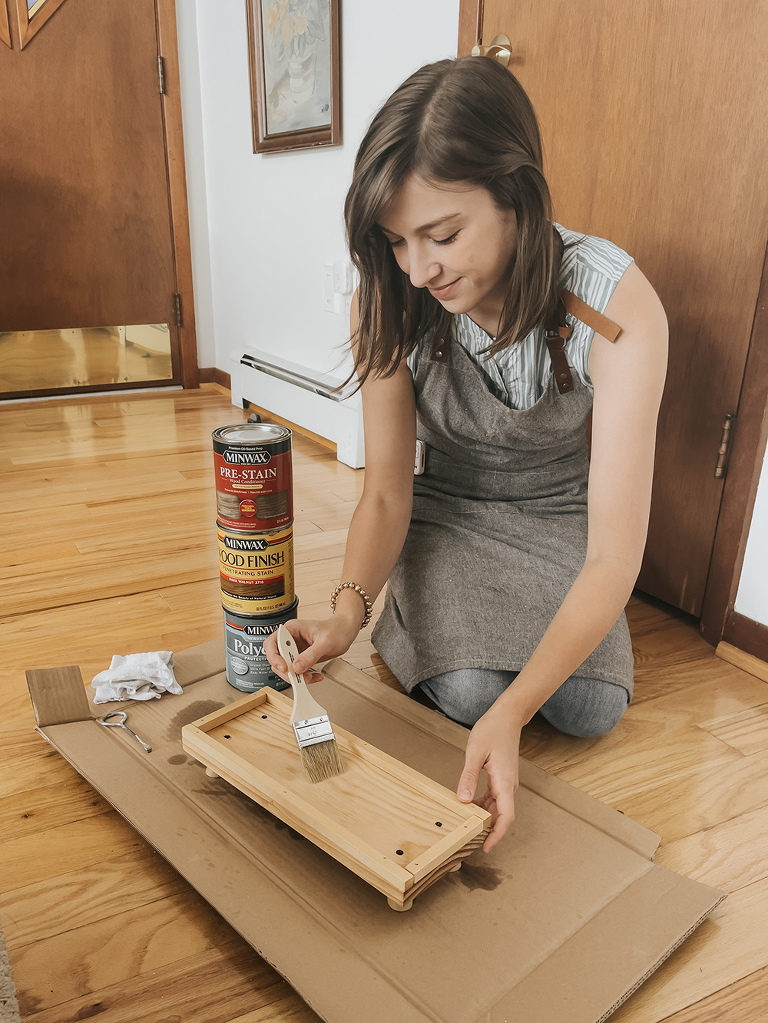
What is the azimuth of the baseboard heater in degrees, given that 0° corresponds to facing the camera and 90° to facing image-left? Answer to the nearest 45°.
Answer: approximately 45°

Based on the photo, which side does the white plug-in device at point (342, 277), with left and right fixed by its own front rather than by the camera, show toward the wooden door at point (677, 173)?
left

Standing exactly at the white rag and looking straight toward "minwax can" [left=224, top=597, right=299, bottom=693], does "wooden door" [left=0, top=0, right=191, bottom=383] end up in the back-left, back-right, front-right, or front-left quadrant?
back-left

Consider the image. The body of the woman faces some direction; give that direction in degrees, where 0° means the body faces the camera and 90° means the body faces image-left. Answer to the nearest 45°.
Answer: approximately 45°

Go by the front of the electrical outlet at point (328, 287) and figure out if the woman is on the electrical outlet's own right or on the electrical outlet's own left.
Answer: on the electrical outlet's own left

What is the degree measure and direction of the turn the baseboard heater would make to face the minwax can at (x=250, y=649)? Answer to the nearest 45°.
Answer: approximately 45° to its left

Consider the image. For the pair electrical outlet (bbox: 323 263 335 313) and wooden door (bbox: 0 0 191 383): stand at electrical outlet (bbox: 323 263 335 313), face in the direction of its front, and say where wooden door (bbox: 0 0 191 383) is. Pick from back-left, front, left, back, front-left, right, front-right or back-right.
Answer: right

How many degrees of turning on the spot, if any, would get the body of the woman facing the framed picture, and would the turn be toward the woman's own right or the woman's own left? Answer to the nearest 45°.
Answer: approximately 135° to the woman's own right

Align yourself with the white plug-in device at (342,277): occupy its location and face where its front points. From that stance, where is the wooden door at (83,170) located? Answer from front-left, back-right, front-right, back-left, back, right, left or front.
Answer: right

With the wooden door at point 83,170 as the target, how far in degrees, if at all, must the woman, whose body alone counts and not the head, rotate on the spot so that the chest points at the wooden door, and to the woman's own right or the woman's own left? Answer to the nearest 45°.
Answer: approximately 90° to the woman's own right

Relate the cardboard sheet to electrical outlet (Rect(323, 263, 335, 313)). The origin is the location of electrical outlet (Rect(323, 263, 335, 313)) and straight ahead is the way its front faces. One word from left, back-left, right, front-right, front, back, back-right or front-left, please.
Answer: front-left
